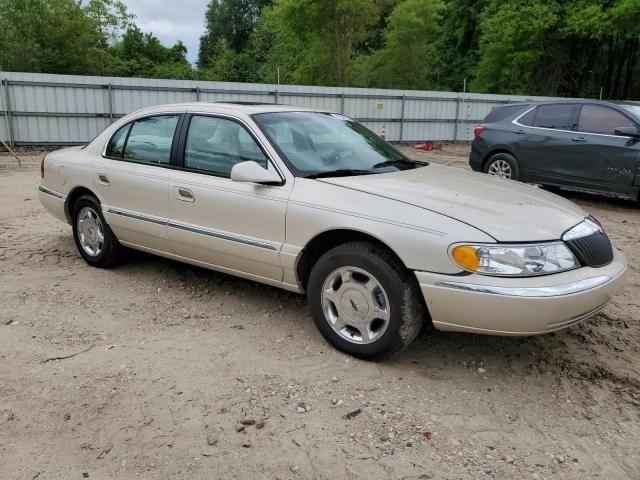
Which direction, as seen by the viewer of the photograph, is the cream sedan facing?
facing the viewer and to the right of the viewer

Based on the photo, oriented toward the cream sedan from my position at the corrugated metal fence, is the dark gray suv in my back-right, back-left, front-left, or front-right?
front-left

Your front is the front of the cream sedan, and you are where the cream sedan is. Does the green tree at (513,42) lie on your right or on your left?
on your left

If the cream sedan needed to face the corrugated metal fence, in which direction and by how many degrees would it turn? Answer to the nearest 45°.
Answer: approximately 180°

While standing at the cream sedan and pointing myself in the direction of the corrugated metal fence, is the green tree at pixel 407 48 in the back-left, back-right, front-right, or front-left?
front-right

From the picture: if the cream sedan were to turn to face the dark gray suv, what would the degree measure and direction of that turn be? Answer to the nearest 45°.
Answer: approximately 90° to its left

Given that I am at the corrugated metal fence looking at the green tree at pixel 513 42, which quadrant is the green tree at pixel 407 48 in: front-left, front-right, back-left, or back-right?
front-left

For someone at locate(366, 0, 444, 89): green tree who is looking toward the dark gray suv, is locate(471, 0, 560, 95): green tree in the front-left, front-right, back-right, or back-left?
front-left

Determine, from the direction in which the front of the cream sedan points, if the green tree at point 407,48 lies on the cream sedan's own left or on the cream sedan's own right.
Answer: on the cream sedan's own left
